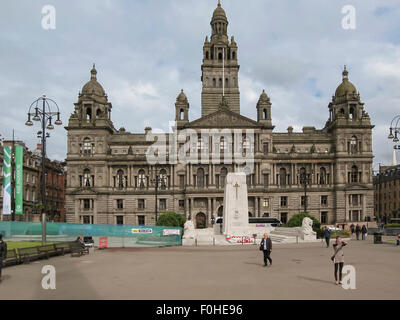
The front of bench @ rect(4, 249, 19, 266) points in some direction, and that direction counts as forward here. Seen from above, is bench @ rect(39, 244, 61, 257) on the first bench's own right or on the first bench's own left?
on the first bench's own left

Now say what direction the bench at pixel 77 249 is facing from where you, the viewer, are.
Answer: facing the viewer and to the right of the viewer
